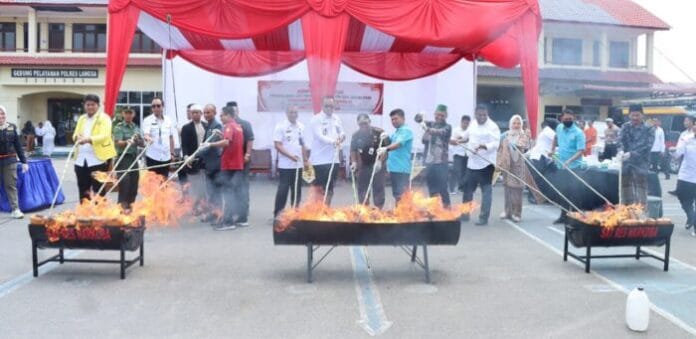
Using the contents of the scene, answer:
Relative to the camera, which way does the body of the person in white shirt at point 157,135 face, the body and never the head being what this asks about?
toward the camera

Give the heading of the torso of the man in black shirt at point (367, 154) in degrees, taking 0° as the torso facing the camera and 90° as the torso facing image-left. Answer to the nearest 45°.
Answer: approximately 0°

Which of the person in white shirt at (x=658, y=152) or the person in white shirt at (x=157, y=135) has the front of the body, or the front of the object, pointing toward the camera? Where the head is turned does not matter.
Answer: the person in white shirt at (x=157, y=135)

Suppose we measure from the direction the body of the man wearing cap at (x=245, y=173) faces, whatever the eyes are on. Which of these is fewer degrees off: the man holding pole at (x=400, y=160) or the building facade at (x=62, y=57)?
the building facade

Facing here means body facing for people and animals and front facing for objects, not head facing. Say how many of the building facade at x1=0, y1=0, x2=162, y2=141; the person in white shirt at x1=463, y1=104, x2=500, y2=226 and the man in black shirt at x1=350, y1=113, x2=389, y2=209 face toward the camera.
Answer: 3

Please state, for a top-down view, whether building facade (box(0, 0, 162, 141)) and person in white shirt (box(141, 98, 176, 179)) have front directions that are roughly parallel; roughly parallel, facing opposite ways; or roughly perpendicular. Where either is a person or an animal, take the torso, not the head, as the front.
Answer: roughly parallel

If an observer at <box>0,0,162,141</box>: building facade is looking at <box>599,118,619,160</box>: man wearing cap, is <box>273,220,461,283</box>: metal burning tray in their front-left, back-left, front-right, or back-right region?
front-right

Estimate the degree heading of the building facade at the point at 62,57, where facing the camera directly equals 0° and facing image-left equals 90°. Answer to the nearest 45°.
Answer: approximately 0°

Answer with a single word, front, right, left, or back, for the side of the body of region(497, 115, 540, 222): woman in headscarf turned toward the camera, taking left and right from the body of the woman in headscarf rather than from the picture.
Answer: front

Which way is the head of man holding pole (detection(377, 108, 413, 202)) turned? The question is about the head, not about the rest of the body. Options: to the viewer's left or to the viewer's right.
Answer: to the viewer's left

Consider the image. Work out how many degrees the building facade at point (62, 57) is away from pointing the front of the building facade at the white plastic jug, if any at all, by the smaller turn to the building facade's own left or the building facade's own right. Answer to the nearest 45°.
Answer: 0° — it already faces it

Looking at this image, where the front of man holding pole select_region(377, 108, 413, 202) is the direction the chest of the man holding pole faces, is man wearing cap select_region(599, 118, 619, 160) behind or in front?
behind

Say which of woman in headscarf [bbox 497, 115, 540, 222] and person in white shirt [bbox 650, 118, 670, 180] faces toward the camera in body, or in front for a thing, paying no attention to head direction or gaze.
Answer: the woman in headscarf

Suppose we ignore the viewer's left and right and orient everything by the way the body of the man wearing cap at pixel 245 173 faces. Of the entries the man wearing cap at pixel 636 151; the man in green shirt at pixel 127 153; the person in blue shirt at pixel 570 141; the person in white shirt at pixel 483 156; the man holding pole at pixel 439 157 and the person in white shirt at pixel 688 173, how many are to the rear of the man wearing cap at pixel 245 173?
5
